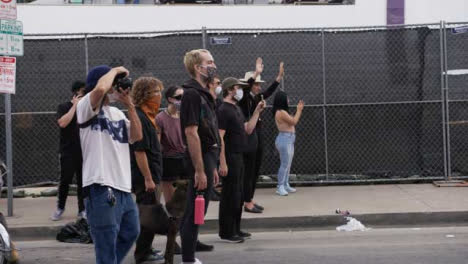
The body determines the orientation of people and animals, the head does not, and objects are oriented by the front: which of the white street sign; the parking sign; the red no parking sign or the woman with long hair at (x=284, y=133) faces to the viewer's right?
the woman with long hair

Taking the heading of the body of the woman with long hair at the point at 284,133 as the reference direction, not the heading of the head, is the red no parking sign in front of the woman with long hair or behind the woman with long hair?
behind

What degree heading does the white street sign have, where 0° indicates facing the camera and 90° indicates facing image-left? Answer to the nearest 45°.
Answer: approximately 0°

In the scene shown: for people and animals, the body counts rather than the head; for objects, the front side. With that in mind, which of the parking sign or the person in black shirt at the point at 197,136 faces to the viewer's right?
the person in black shirt

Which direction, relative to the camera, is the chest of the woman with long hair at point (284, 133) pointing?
to the viewer's right

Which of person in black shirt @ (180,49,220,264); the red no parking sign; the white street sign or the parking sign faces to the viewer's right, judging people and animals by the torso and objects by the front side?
the person in black shirt
